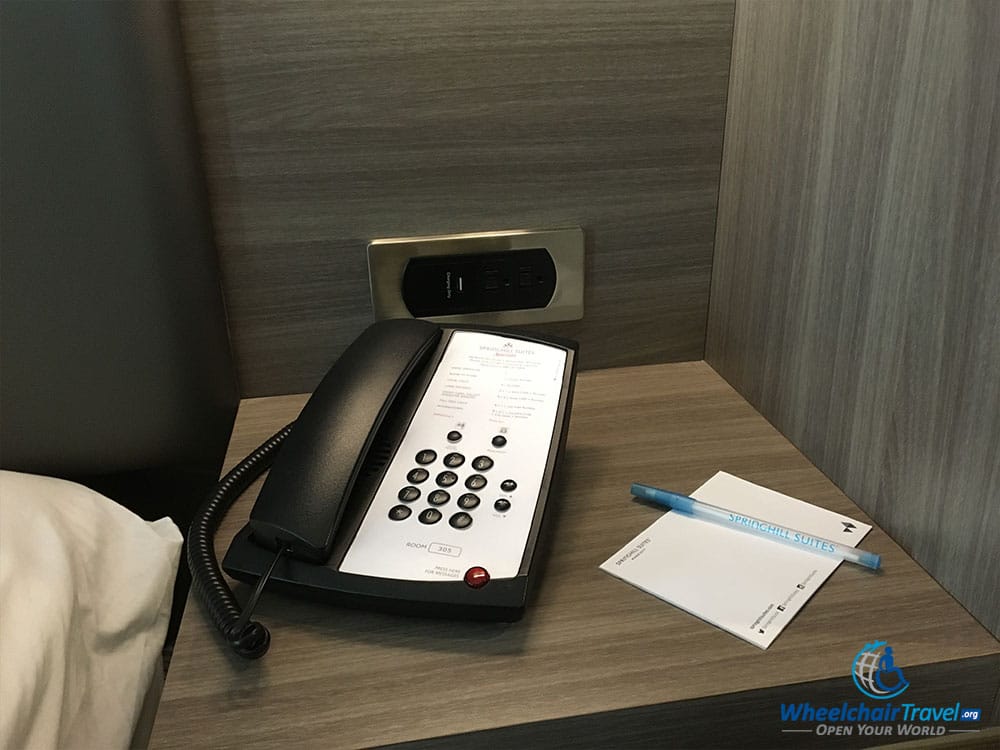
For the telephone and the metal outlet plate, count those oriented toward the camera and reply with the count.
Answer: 2

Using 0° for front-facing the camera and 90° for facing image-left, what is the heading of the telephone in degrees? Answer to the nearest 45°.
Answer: approximately 0°
